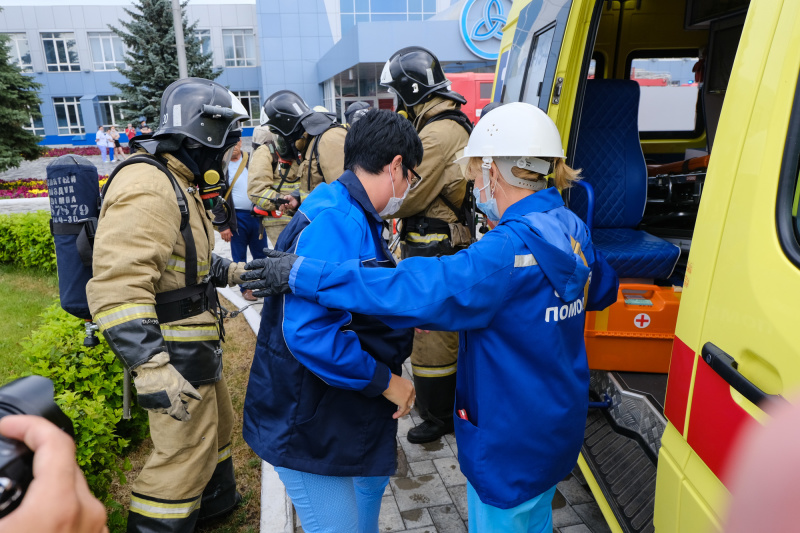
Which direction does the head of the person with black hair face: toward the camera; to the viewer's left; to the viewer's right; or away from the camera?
to the viewer's right

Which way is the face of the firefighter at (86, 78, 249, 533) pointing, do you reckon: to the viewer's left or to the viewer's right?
to the viewer's right

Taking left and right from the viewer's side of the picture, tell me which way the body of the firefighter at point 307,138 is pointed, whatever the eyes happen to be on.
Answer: facing to the left of the viewer

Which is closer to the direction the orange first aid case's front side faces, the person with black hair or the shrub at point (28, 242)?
the person with black hair

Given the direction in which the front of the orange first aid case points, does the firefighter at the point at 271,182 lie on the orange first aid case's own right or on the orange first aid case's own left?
on the orange first aid case's own right

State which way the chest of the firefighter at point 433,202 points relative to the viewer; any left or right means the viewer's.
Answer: facing to the left of the viewer

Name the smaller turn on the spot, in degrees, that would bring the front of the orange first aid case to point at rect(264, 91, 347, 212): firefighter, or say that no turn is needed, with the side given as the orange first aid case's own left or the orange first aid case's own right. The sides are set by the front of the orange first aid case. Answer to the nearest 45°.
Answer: approximately 135° to the orange first aid case's own right

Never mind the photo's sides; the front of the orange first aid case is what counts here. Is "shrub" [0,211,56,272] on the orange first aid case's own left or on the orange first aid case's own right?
on the orange first aid case's own right
